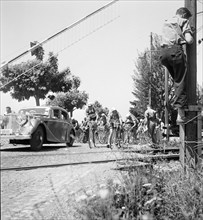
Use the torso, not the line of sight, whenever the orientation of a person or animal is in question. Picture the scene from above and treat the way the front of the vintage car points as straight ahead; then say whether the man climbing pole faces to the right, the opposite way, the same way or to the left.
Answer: the opposite way

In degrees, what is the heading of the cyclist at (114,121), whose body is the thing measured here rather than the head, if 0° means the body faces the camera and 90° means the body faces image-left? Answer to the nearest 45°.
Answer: approximately 0°

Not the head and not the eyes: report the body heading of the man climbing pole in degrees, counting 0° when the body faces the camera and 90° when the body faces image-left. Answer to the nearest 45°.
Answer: approximately 225°

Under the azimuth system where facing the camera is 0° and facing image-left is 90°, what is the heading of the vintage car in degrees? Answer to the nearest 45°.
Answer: approximately 45°

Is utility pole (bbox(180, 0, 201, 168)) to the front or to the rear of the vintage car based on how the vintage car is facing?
to the rear

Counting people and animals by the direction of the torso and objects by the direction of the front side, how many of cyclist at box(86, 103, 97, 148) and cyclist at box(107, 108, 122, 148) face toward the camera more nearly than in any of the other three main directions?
2
